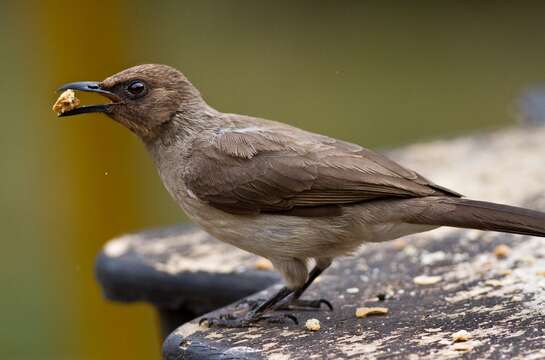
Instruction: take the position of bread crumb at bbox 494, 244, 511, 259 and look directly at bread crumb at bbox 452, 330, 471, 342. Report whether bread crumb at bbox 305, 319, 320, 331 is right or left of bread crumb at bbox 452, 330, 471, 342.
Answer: right

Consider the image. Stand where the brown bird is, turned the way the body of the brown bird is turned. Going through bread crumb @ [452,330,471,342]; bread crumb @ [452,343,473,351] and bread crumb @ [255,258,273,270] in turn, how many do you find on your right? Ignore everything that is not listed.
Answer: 1

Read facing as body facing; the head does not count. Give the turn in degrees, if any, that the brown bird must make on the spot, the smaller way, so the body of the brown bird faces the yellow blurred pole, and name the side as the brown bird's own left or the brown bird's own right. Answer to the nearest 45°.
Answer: approximately 45° to the brown bird's own right

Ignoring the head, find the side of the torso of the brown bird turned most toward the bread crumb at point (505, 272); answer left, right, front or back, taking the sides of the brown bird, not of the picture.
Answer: back

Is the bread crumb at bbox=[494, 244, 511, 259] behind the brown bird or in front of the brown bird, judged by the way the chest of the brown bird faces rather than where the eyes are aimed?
behind

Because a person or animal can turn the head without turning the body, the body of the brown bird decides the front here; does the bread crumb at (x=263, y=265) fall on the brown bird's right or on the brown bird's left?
on the brown bird's right

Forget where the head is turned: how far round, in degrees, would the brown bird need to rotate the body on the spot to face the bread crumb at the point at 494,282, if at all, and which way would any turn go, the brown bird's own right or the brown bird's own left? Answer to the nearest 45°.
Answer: approximately 180°

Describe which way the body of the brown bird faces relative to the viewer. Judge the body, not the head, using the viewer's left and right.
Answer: facing to the left of the viewer

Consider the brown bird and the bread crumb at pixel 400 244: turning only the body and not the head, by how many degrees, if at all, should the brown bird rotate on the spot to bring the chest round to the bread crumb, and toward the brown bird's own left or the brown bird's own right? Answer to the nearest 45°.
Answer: approximately 135° to the brown bird's own right

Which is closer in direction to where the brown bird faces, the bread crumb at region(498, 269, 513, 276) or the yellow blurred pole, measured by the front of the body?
the yellow blurred pole
